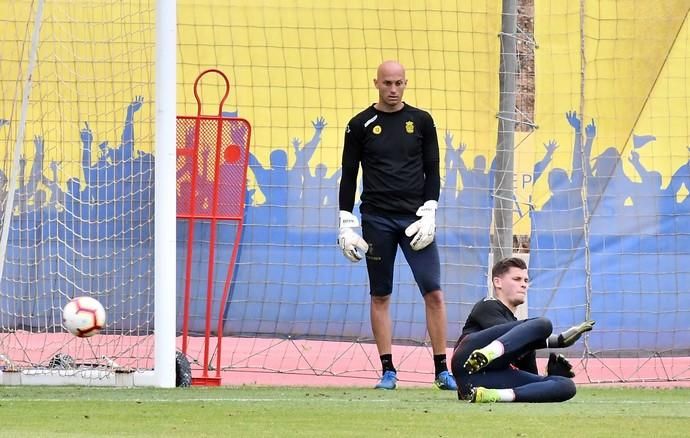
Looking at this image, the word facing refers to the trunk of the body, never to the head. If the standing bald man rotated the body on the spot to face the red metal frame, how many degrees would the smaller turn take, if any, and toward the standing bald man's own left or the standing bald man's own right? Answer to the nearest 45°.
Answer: approximately 135° to the standing bald man's own right

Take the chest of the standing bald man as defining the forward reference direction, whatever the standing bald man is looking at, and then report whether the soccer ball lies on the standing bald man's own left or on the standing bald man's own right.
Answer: on the standing bald man's own right

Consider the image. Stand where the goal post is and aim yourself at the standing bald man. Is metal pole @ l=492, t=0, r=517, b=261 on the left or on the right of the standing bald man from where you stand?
left

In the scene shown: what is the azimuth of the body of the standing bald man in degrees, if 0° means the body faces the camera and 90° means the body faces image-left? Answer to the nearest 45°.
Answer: approximately 0°

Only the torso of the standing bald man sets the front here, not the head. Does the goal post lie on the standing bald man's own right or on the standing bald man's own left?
on the standing bald man's own right
